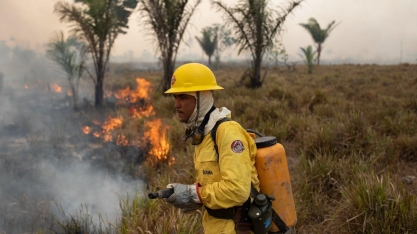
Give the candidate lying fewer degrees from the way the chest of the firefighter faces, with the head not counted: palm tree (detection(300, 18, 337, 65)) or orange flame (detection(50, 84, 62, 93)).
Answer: the orange flame

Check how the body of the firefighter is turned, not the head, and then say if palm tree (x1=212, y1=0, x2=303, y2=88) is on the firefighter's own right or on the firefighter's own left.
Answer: on the firefighter's own right

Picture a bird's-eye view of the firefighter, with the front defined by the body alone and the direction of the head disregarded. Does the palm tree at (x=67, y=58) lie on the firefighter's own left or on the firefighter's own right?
on the firefighter's own right

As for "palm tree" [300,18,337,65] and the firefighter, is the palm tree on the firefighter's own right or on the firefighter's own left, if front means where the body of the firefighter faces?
on the firefighter's own right

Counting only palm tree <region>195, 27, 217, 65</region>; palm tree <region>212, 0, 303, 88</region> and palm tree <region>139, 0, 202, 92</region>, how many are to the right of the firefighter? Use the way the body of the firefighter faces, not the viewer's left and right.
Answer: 3

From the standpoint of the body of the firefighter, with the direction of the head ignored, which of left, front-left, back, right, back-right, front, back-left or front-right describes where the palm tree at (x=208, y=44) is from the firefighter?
right

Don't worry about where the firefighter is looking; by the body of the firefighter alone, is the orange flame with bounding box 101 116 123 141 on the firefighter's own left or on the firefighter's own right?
on the firefighter's own right

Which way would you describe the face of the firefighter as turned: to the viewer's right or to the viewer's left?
to the viewer's left

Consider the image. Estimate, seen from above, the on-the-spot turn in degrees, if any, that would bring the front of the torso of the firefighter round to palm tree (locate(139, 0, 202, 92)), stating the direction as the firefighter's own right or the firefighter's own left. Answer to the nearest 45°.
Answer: approximately 90° to the firefighter's own right

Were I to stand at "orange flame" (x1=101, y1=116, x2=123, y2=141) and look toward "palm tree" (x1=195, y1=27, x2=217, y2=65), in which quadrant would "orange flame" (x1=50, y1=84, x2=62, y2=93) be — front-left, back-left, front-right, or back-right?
front-left

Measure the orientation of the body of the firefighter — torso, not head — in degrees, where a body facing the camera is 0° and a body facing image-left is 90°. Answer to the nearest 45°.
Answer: approximately 90°
